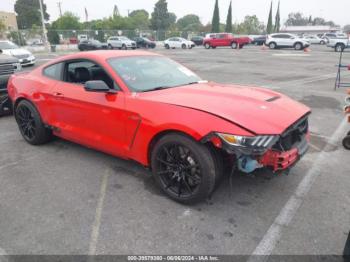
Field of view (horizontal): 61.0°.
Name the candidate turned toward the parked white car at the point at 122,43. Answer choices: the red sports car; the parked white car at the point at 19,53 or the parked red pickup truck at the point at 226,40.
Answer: the parked red pickup truck

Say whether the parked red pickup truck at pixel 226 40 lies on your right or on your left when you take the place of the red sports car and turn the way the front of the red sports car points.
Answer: on your left

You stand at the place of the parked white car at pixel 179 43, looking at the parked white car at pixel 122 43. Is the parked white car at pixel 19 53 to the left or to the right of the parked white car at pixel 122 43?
left

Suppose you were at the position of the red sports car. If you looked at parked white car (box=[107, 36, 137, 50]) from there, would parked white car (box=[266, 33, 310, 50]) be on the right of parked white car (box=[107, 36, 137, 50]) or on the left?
right

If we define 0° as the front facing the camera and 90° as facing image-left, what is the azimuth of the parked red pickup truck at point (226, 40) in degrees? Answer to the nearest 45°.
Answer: approximately 90°

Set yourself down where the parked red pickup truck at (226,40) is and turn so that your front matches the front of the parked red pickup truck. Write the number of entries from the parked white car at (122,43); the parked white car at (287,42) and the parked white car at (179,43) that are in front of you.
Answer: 2

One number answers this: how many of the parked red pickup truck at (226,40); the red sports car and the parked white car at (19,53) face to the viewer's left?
1

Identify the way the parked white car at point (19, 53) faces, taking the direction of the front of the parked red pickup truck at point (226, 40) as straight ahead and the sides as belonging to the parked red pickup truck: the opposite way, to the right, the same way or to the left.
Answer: the opposite way

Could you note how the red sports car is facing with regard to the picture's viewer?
facing the viewer and to the right of the viewer

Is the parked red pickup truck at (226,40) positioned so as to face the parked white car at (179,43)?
yes

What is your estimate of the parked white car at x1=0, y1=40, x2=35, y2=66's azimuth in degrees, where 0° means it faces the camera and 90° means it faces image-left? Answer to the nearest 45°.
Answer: approximately 315°

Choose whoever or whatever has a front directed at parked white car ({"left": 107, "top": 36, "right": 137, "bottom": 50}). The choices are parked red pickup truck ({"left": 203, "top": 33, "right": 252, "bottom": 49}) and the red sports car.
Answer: the parked red pickup truck

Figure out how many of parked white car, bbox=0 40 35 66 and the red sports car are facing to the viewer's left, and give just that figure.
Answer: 0

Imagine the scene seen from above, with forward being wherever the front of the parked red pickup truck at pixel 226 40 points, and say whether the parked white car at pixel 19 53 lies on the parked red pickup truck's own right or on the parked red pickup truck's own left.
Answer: on the parked red pickup truck's own left

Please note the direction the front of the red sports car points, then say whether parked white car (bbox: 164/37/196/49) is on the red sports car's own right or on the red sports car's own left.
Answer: on the red sports car's own left
